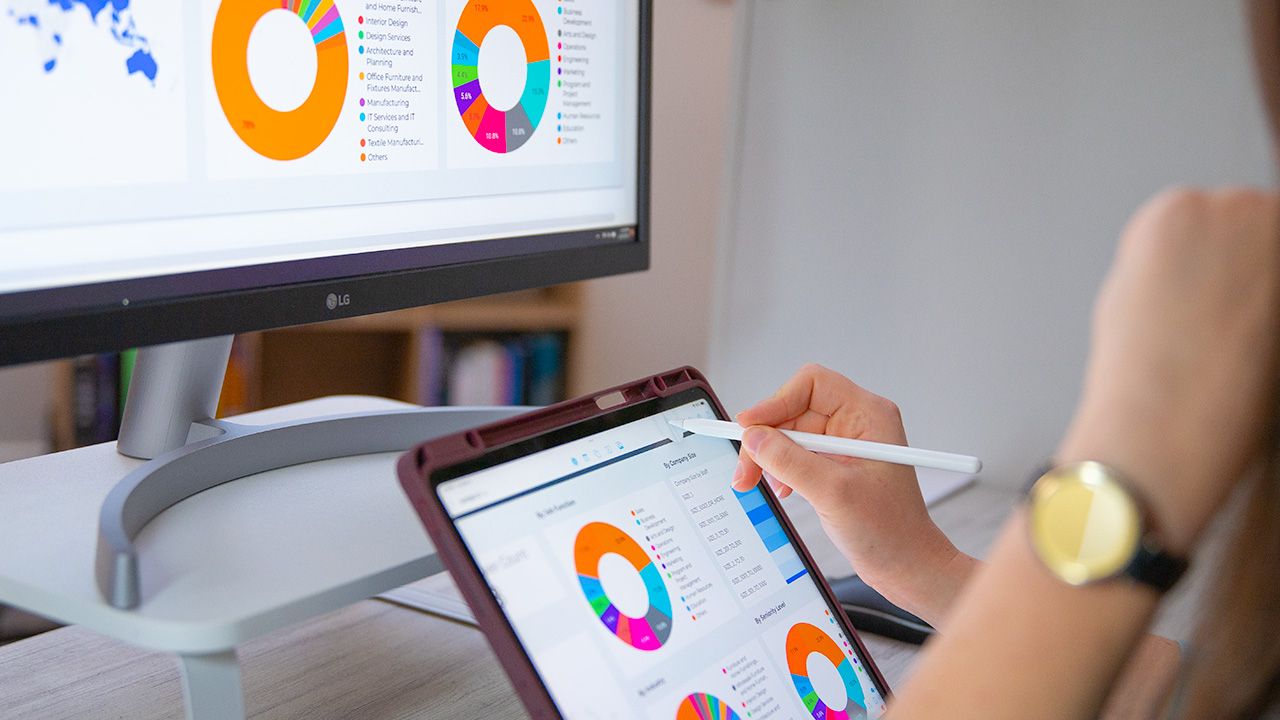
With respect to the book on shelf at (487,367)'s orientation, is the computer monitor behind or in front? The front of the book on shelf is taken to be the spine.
in front

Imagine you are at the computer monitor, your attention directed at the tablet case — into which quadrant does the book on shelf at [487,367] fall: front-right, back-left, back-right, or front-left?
back-left

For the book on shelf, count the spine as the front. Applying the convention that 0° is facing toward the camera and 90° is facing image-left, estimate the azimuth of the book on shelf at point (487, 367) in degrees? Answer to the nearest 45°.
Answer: approximately 0°

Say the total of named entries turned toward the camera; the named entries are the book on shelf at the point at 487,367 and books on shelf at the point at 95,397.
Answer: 2

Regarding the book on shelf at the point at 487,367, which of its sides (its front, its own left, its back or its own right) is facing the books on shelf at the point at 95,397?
right

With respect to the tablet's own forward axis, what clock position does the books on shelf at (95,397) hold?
The books on shelf is roughly at 6 o'clock from the tablet.

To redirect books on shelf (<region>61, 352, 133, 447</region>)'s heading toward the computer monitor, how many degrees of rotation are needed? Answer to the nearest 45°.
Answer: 0° — it already faces it

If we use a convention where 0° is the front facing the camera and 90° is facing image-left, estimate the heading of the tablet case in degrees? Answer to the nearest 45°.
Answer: approximately 315°

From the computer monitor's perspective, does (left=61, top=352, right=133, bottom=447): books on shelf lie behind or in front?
behind

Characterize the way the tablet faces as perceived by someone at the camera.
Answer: facing the viewer and to the right of the viewer

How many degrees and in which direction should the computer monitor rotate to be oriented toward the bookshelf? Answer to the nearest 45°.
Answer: approximately 135° to its left
